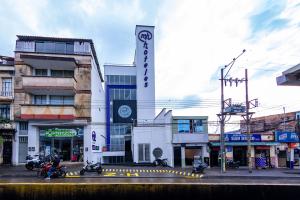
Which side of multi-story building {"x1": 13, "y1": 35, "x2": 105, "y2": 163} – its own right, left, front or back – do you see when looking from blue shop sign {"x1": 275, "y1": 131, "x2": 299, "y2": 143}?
left

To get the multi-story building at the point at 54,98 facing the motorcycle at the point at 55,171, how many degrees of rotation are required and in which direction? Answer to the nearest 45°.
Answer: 0° — it already faces it

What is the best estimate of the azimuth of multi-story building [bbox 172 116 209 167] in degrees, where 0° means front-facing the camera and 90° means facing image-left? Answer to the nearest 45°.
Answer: approximately 0°

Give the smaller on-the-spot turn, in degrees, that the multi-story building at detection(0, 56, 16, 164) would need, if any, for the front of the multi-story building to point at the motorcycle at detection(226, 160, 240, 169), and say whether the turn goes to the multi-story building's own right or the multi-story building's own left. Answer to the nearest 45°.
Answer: approximately 90° to the multi-story building's own left

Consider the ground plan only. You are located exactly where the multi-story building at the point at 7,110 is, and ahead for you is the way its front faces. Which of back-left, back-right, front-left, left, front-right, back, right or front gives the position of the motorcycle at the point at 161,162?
left

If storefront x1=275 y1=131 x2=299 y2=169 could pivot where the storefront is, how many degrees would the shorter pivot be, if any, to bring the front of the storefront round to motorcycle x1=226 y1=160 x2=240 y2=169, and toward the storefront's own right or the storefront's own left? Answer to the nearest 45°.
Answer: approximately 45° to the storefront's own right

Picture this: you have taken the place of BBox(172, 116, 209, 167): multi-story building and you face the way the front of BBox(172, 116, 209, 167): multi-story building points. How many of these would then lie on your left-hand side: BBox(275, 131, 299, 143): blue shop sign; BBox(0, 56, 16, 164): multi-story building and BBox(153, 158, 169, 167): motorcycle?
1
